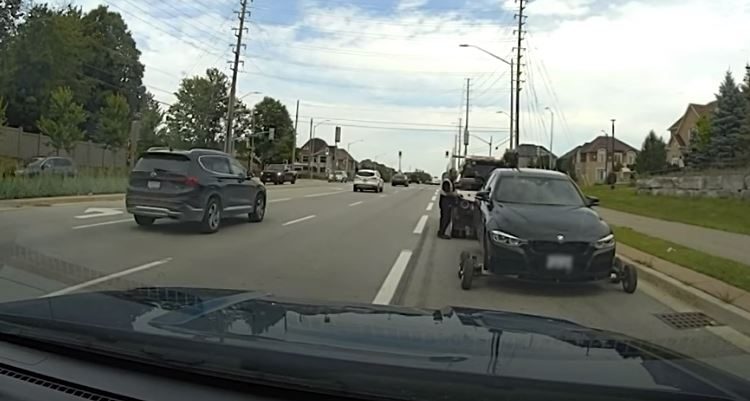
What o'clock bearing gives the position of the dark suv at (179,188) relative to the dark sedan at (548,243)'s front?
The dark suv is roughly at 4 o'clock from the dark sedan.

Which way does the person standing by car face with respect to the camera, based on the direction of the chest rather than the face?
to the viewer's right

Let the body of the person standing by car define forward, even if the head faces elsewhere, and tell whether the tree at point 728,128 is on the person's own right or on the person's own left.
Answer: on the person's own left

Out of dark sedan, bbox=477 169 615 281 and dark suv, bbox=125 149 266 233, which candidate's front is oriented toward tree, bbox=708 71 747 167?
the dark suv

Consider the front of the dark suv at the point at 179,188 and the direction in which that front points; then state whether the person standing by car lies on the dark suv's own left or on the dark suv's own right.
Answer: on the dark suv's own right

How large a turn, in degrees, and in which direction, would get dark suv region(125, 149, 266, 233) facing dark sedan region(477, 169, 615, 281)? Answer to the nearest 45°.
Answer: approximately 90° to its right

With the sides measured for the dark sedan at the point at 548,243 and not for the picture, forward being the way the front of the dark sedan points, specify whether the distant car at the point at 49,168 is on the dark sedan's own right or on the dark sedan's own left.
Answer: on the dark sedan's own right

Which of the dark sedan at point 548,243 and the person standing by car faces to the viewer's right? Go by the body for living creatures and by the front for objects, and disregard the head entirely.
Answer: the person standing by car

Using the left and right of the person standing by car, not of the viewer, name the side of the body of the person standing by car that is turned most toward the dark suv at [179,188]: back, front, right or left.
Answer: back

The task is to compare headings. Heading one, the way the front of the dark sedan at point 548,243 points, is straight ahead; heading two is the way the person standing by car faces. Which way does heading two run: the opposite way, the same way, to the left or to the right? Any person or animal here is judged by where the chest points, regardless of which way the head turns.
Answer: to the left

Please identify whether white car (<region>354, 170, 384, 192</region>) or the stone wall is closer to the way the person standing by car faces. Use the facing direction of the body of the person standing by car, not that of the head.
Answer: the stone wall

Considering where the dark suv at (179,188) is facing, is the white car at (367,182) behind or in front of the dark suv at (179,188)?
in front

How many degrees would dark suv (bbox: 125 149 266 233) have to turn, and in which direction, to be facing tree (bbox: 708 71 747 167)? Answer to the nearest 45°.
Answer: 0° — it already faces it

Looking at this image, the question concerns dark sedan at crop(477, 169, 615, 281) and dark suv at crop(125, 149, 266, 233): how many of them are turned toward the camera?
1

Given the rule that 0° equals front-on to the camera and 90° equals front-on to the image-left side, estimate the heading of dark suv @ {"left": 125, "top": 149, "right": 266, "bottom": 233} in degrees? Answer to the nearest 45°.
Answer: approximately 225°
